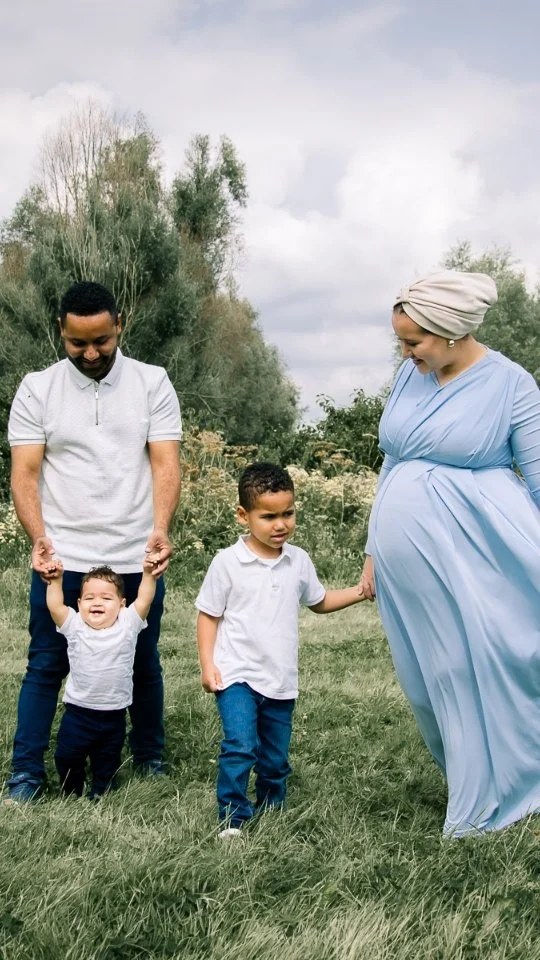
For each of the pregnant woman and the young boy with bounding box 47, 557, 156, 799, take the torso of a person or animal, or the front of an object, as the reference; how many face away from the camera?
0

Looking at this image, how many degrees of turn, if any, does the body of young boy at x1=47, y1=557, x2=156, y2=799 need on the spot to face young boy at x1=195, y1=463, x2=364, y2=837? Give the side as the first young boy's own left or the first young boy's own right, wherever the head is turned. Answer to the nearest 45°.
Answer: approximately 45° to the first young boy's own left

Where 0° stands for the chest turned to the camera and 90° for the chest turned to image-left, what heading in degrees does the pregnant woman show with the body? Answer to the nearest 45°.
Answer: approximately 45°

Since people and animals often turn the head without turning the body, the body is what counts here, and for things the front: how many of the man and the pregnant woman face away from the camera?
0

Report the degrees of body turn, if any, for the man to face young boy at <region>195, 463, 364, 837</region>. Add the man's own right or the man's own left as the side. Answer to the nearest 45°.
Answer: approximately 45° to the man's own left

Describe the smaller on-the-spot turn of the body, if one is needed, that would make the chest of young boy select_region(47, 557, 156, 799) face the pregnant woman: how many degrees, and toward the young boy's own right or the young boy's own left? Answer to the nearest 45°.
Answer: approximately 45° to the young boy's own left

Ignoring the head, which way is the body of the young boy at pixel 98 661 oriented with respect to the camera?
toward the camera

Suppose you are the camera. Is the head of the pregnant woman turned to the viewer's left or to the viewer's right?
to the viewer's left

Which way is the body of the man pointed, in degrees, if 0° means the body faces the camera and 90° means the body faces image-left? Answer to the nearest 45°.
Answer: approximately 0°
